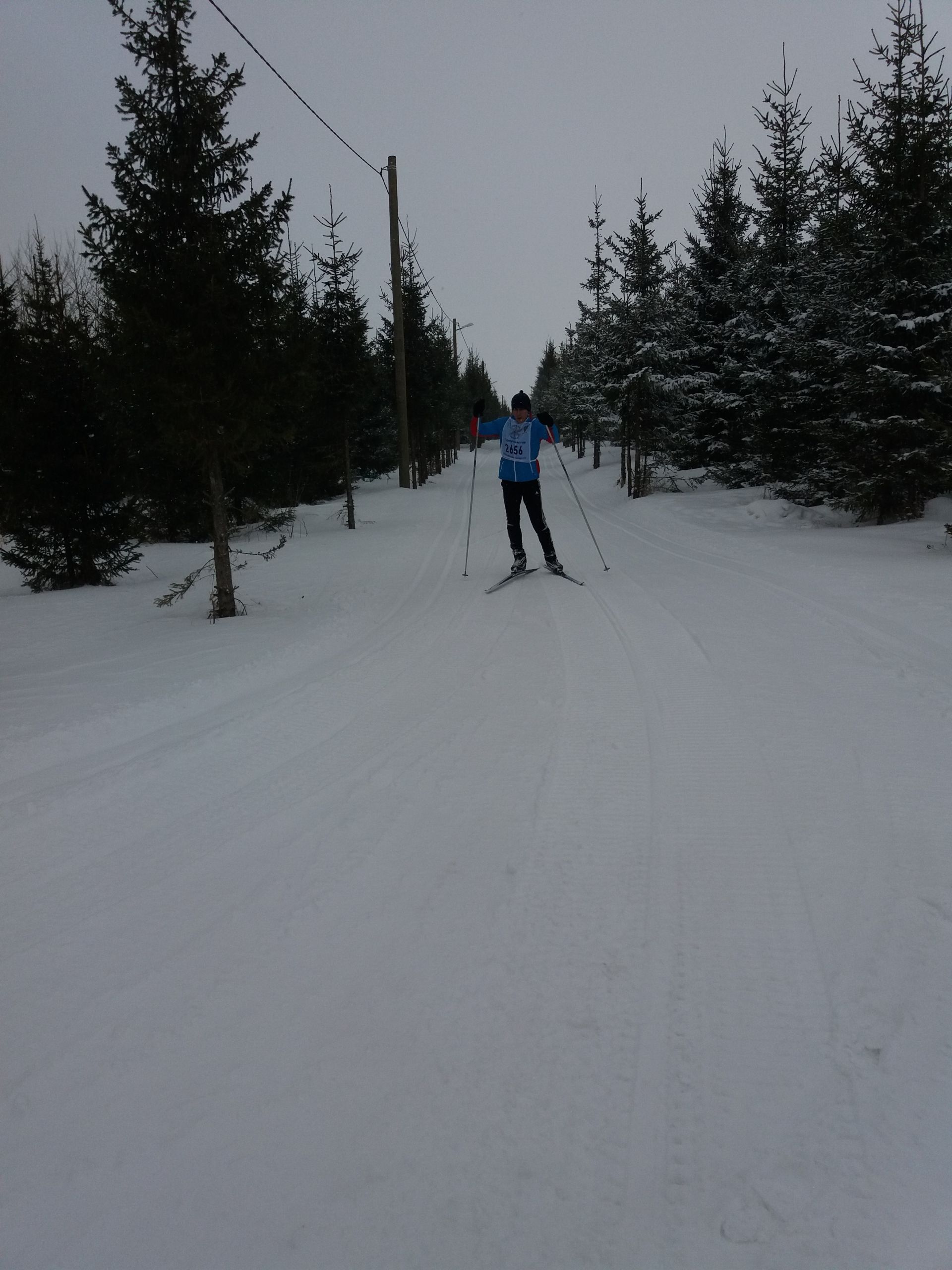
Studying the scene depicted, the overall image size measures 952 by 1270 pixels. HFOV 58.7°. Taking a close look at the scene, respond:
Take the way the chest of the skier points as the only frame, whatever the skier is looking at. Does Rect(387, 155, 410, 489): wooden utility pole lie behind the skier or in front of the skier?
behind

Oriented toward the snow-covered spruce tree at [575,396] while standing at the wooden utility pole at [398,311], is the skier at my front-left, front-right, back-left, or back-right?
back-right

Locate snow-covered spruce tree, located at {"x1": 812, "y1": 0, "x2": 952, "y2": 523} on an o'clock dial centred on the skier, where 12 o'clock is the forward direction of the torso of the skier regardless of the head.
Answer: The snow-covered spruce tree is roughly at 8 o'clock from the skier.

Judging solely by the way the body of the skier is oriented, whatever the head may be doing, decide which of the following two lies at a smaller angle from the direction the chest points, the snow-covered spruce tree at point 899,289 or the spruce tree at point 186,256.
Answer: the spruce tree

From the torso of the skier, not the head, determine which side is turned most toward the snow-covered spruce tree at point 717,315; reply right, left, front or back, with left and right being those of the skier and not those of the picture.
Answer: back

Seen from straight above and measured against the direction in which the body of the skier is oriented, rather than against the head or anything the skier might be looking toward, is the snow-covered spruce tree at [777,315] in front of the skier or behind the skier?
behind

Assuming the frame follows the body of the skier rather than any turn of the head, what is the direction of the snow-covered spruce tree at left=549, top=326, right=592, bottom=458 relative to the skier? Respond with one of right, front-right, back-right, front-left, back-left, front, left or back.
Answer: back

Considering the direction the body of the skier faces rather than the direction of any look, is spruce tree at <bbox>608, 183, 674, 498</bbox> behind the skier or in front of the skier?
behind

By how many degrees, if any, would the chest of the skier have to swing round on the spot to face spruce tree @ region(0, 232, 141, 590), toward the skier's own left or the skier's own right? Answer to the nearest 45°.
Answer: approximately 90° to the skier's own right

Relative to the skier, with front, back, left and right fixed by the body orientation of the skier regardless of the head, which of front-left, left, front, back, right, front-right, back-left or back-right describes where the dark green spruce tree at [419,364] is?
back

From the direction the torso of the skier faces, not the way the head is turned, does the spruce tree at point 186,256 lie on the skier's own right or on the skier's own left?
on the skier's own right

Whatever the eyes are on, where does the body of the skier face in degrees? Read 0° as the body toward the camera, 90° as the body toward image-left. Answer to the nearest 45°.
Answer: approximately 0°
